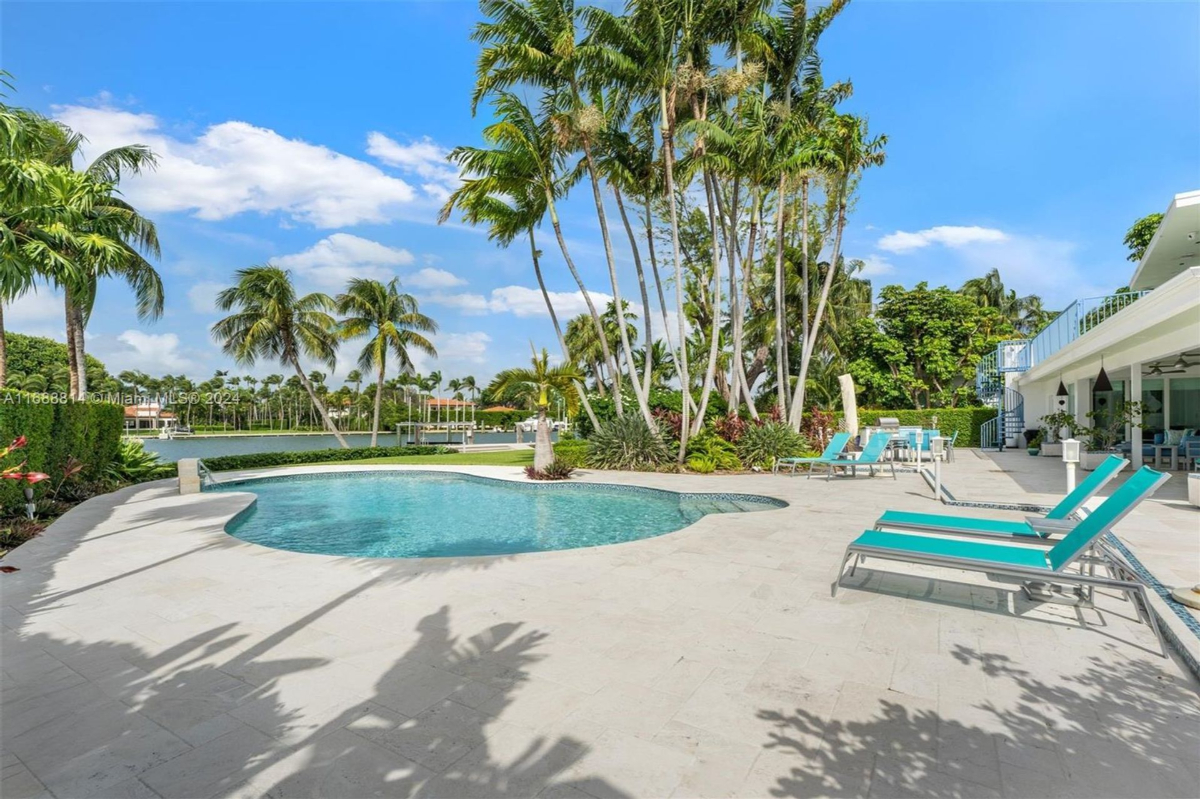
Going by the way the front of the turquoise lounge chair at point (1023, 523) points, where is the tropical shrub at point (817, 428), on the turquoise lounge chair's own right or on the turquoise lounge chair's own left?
on the turquoise lounge chair's own right

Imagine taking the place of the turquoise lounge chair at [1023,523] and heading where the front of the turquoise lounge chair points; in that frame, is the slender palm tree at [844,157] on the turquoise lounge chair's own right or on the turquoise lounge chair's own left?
on the turquoise lounge chair's own right

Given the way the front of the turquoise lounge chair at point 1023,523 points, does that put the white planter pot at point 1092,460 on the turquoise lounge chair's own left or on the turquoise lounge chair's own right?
on the turquoise lounge chair's own right

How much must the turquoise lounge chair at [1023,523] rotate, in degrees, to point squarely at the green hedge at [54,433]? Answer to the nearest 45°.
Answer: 0° — it already faces it

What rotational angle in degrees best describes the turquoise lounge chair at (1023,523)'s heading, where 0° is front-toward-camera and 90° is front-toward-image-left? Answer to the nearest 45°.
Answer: approximately 90°
